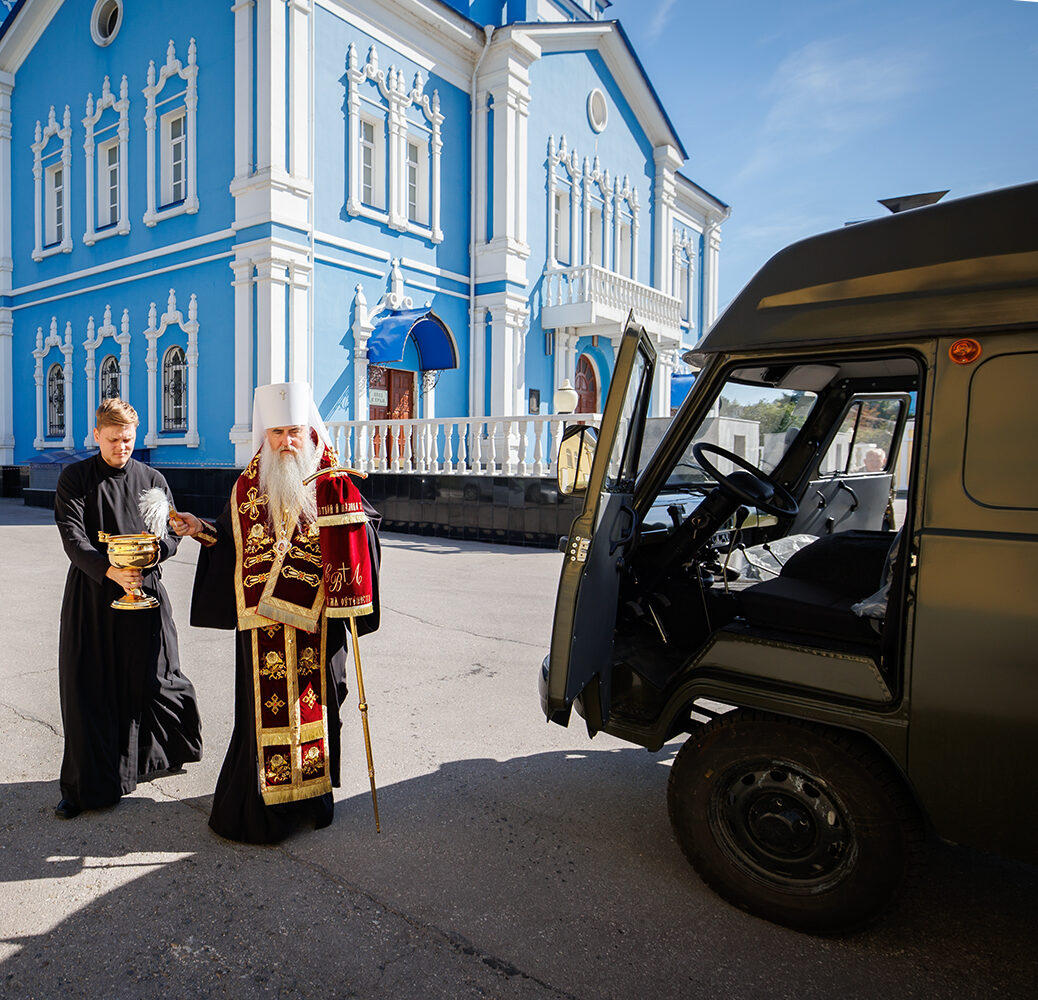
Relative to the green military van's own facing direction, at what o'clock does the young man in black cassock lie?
The young man in black cassock is roughly at 12 o'clock from the green military van.

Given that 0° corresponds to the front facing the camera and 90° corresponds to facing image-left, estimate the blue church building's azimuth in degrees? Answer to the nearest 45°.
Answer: approximately 315°

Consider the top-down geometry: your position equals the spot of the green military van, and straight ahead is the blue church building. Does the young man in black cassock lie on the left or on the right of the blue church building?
left

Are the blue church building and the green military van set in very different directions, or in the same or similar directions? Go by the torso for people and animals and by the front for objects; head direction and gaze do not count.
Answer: very different directions

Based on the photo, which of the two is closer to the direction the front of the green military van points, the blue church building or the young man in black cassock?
the young man in black cassock

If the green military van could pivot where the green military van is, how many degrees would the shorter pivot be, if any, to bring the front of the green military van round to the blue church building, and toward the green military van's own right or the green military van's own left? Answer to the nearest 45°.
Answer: approximately 45° to the green military van's own right

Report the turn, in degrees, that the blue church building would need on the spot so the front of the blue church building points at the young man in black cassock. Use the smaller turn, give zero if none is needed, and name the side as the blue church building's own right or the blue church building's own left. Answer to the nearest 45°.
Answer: approximately 45° to the blue church building's own right

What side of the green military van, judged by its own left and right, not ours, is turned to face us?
left

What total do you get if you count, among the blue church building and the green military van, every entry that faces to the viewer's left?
1
